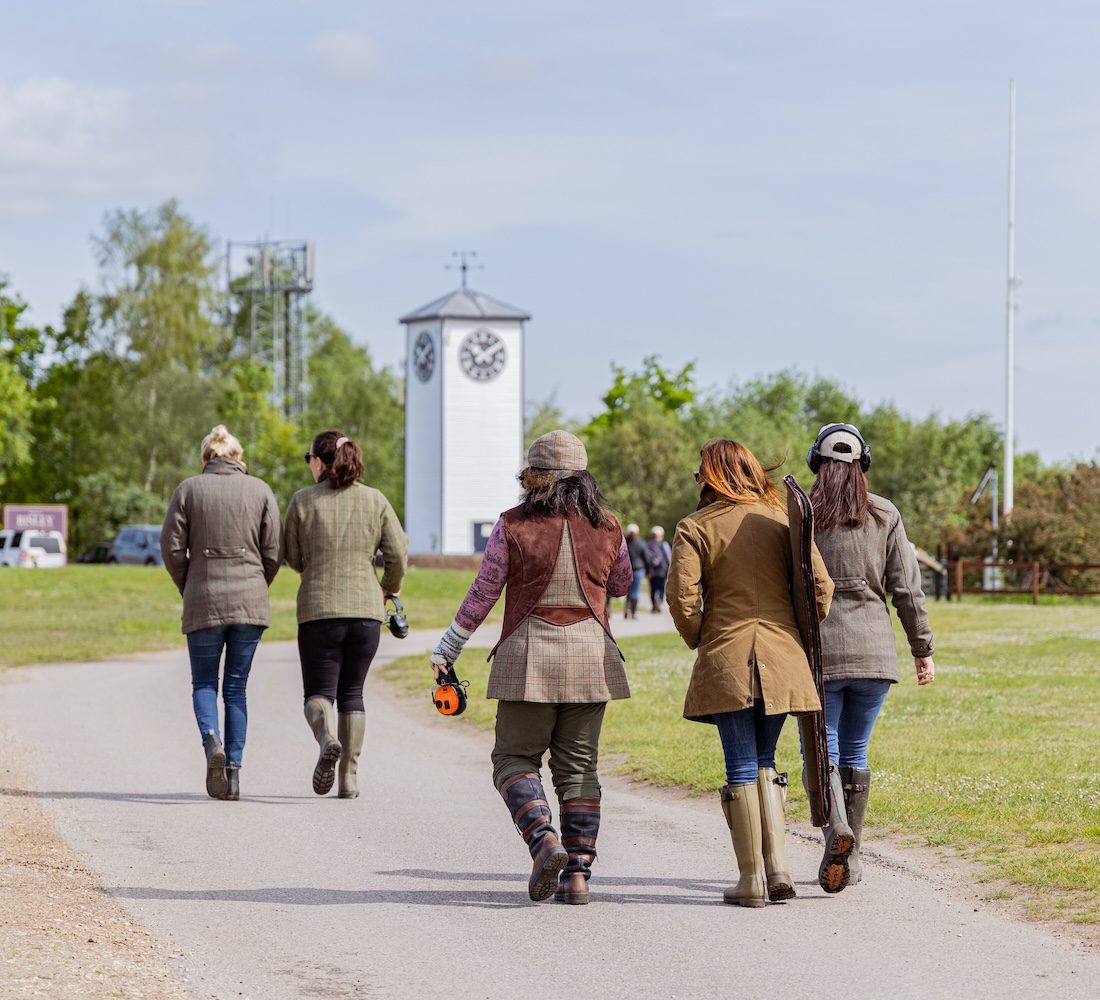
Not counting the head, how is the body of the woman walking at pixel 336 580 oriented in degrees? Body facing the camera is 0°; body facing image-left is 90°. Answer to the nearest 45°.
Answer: approximately 180°

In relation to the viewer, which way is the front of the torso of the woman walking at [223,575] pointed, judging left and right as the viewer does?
facing away from the viewer

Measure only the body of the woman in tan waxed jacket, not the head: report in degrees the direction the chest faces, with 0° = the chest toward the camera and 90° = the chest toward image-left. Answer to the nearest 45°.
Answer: approximately 180°

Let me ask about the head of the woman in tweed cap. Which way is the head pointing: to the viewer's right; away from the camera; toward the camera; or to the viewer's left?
away from the camera

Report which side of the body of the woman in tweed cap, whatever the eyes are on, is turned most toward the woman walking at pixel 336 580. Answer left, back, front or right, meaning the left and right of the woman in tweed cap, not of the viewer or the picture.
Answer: front

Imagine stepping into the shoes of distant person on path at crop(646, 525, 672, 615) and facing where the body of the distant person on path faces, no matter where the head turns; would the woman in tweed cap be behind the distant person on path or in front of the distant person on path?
behind

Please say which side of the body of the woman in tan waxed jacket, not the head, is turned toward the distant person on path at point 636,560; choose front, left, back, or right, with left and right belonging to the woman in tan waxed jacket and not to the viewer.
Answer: front

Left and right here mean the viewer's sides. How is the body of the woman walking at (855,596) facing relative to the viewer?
facing away from the viewer

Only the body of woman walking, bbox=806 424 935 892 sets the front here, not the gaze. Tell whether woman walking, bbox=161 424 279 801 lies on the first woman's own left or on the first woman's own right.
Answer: on the first woman's own left

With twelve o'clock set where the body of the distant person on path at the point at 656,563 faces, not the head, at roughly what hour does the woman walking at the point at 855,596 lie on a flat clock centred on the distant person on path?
The woman walking is roughly at 6 o'clock from the distant person on path.

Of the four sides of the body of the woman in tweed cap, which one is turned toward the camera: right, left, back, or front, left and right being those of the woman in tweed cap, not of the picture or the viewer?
back

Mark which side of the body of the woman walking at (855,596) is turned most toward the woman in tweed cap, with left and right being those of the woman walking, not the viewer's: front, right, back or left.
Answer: left

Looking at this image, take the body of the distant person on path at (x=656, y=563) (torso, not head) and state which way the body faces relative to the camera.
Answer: away from the camera
